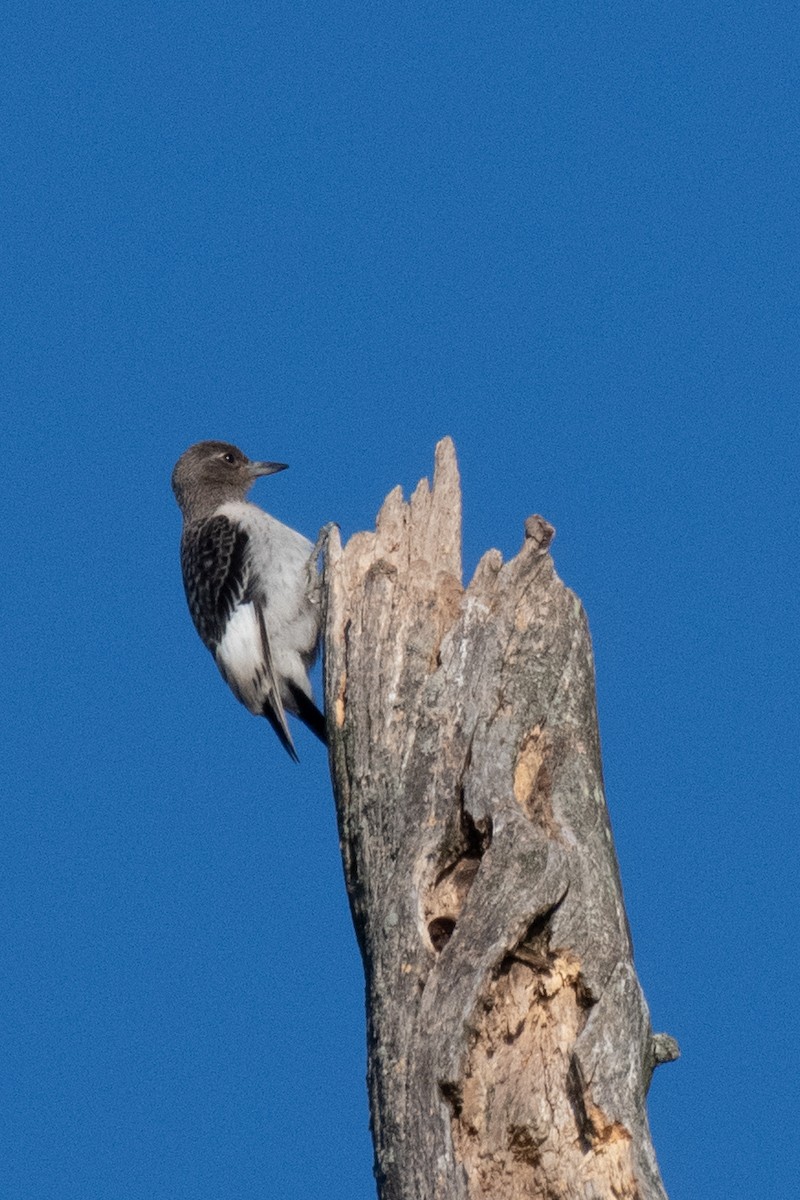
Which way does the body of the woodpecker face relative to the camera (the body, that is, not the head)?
to the viewer's right
